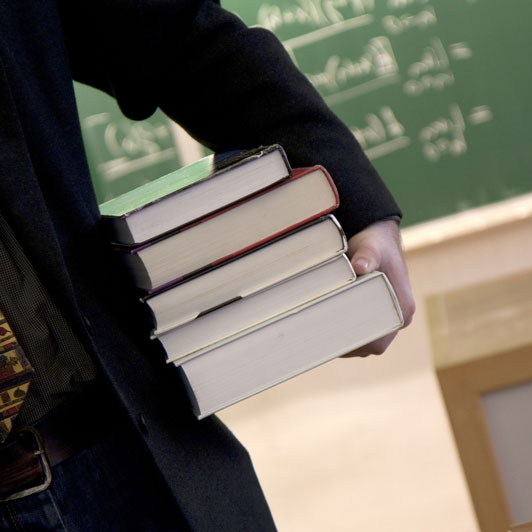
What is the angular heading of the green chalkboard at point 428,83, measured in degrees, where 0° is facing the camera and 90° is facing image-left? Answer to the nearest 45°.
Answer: approximately 0°

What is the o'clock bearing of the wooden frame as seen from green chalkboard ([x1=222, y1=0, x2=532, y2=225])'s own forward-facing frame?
The wooden frame is roughly at 12 o'clock from the green chalkboard.

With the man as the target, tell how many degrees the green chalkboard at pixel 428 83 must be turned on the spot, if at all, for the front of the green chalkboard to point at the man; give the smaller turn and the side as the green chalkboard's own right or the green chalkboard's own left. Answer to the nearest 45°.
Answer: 0° — it already faces them

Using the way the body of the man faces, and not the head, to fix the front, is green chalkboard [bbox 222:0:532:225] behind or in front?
behind
